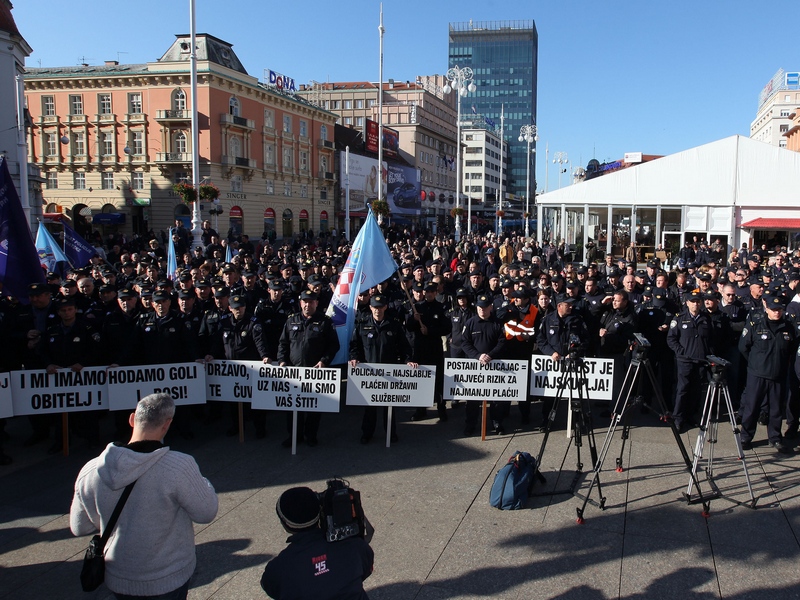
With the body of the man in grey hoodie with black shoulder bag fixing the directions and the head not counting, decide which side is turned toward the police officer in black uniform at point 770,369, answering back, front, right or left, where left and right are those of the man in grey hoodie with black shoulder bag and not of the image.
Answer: right

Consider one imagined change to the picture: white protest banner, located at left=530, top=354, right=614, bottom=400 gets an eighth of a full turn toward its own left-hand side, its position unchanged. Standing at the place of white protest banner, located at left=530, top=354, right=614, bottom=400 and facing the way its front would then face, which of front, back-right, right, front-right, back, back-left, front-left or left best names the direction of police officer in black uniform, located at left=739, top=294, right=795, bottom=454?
front-left

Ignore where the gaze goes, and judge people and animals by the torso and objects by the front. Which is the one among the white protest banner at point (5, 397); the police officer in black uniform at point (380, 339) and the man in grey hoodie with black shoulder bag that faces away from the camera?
the man in grey hoodie with black shoulder bag

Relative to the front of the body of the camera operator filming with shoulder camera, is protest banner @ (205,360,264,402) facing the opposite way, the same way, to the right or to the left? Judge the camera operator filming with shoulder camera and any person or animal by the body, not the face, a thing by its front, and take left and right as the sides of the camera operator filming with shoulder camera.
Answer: the opposite way

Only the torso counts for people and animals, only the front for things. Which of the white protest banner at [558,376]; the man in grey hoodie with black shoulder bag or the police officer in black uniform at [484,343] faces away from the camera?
the man in grey hoodie with black shoulder bag

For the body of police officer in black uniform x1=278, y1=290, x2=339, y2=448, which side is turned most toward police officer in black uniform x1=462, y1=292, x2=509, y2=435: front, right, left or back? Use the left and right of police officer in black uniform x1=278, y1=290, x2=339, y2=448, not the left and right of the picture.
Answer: left

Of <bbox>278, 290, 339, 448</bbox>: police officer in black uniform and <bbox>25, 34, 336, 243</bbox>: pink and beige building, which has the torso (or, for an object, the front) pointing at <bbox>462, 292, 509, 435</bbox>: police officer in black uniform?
the pink and beige building

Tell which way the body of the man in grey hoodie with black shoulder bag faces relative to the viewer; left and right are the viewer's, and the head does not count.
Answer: facing away from the viewer

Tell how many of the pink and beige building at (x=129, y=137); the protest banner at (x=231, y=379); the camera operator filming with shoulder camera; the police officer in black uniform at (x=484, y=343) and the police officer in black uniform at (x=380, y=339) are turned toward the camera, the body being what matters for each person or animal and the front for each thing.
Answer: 4

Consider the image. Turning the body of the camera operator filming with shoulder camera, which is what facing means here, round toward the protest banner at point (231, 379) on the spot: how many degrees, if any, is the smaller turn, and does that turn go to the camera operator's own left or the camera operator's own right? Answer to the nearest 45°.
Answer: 0° — they already face it
